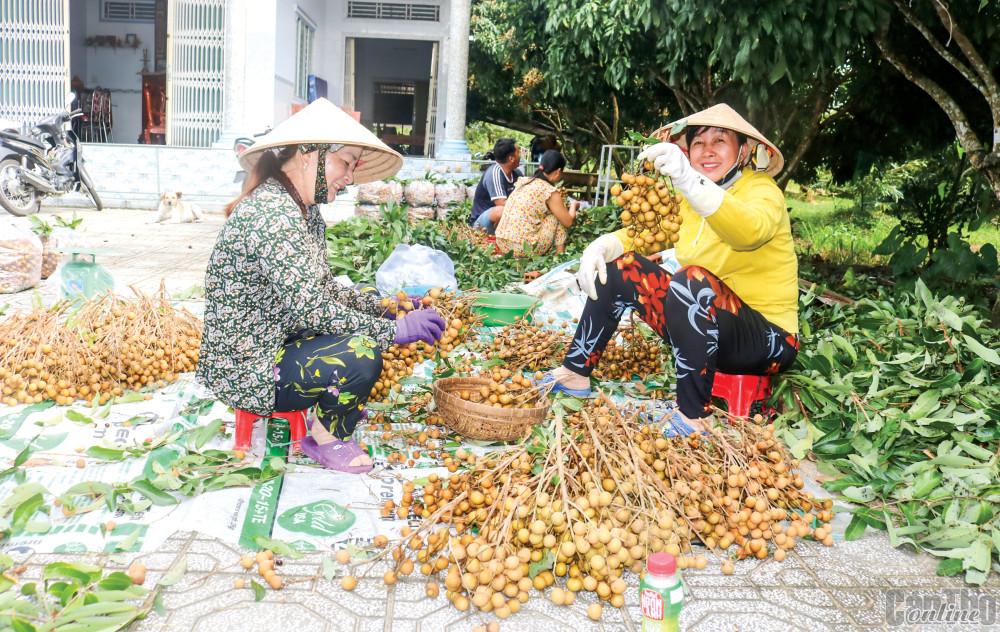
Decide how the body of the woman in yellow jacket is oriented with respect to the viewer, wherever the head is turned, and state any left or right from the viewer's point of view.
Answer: facing the viewer and to the left of the viewer

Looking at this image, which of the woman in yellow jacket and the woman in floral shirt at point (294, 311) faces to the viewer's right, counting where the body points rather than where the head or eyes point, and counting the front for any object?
the woman in floral shirt

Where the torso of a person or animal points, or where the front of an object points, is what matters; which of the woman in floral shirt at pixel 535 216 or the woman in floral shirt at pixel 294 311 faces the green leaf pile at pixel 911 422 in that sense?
the woman in floral shirt at pixel 294 311

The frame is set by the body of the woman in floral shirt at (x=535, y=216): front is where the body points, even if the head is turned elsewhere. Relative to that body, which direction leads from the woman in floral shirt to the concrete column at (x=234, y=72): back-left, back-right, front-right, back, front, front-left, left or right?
left

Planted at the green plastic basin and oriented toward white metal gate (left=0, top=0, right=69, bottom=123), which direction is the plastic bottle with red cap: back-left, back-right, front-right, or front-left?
back-left

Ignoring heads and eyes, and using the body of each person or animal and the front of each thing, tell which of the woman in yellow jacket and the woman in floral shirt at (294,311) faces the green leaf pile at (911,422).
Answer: the woman in floral shirt

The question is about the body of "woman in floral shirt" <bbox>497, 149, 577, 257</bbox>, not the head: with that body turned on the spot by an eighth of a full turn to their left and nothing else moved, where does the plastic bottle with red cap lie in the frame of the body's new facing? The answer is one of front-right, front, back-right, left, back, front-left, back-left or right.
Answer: back

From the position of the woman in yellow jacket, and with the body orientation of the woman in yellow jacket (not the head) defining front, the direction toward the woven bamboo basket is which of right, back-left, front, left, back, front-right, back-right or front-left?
front

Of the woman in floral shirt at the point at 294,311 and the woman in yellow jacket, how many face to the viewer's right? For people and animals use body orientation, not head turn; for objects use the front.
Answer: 1

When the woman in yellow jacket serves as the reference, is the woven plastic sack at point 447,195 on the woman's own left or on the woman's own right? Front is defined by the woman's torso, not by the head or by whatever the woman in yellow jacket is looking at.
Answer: on the woman's own right

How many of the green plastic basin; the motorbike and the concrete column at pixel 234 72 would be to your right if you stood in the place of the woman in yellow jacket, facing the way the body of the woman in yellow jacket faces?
3

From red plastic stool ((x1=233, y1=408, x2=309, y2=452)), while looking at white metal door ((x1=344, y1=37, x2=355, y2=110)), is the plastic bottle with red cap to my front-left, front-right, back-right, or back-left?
back-right

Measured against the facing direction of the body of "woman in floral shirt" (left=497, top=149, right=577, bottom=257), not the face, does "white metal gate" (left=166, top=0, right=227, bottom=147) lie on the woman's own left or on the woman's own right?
on the woman's own left

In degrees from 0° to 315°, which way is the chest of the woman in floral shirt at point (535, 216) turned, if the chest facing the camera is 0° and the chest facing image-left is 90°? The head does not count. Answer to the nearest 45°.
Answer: approximately 225°

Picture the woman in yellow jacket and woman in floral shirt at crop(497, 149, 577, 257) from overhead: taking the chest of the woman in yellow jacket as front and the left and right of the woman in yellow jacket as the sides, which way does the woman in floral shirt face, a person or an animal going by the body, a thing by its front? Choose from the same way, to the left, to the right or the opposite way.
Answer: the opposite way

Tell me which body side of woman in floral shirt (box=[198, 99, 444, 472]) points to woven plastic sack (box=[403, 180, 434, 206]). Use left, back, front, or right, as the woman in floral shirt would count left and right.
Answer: left

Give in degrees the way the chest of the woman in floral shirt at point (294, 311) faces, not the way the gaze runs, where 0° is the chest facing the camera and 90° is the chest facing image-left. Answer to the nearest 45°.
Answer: approximately 270°
